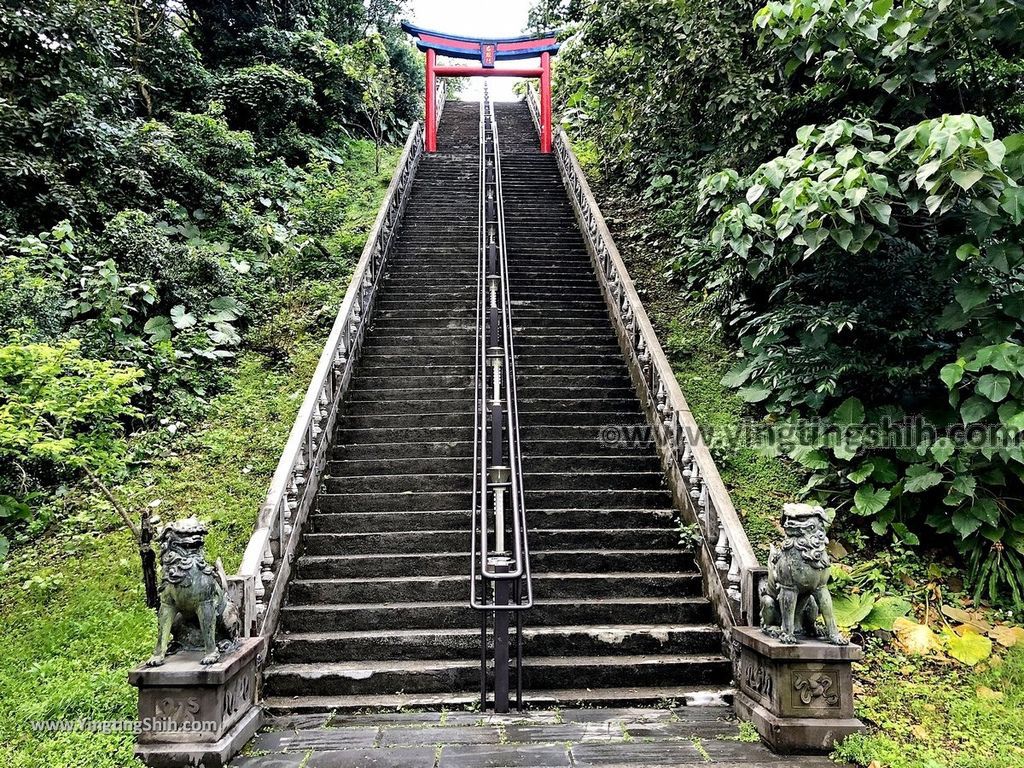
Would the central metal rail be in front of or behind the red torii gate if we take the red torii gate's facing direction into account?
in front

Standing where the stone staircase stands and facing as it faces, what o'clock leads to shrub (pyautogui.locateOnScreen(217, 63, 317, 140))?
The shrub is roughly at 5 o'clock from the stone staircase.

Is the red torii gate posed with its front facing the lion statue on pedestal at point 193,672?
yes

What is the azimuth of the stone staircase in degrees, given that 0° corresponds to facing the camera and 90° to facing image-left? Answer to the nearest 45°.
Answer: approximately 0°

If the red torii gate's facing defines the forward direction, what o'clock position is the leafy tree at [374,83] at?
The leafy tree is roughly at 2 o'clock from the red torii gate.

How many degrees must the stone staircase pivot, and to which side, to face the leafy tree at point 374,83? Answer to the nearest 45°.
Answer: approximately 180°

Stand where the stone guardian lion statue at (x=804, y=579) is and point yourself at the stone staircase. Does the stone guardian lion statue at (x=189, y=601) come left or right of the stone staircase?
left

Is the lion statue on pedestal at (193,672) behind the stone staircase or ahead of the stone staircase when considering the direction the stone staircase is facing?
ahead

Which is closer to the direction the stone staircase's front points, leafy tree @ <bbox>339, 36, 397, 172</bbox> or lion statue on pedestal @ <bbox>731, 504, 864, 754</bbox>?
the lion statue on pedestal

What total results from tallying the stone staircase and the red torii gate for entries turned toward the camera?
2

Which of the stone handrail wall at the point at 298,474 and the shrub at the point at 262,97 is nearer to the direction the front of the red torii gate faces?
the stone handrail wall
